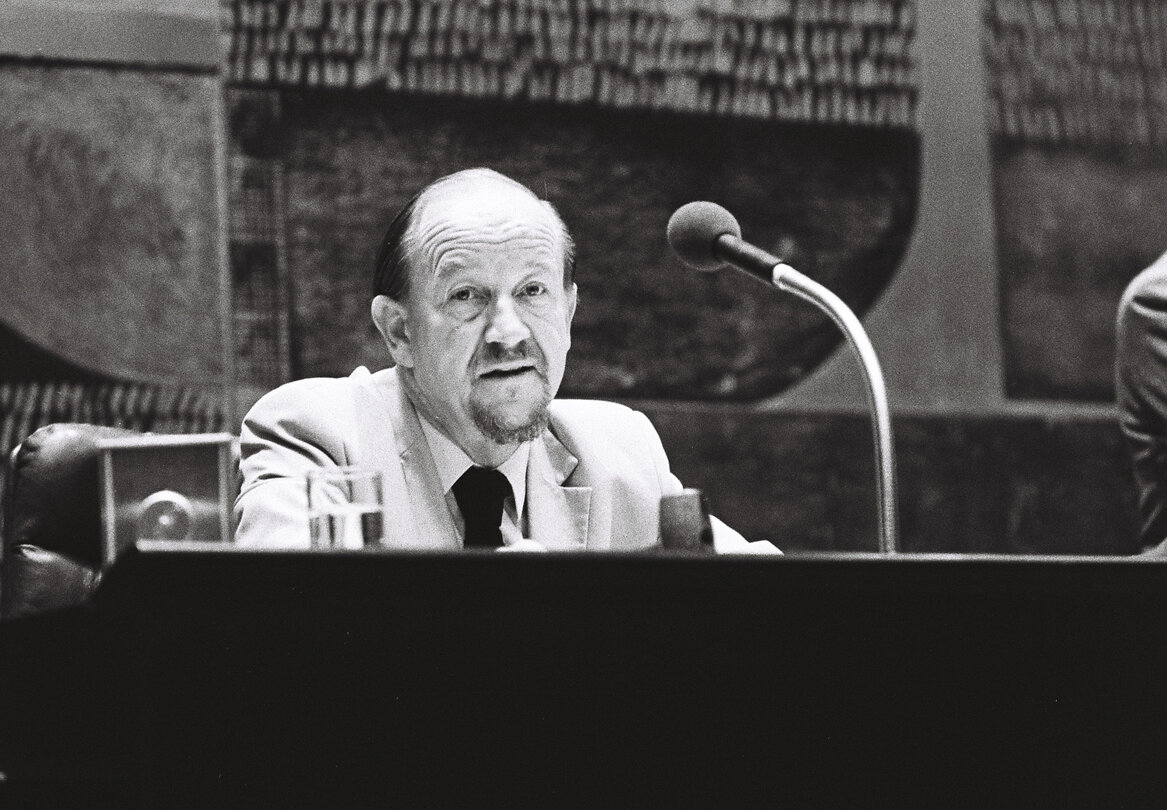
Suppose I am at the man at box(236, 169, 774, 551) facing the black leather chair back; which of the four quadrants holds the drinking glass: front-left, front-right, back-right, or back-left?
front-left

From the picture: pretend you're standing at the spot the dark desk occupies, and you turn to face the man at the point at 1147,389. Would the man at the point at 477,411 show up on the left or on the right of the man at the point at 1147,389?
left

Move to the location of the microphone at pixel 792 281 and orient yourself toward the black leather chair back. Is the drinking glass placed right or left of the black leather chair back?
left
